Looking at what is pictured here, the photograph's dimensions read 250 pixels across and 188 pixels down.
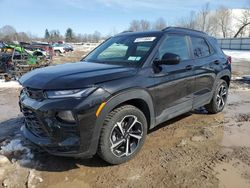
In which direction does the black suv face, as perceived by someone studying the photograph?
facing the viewer and to the left of the viewer
